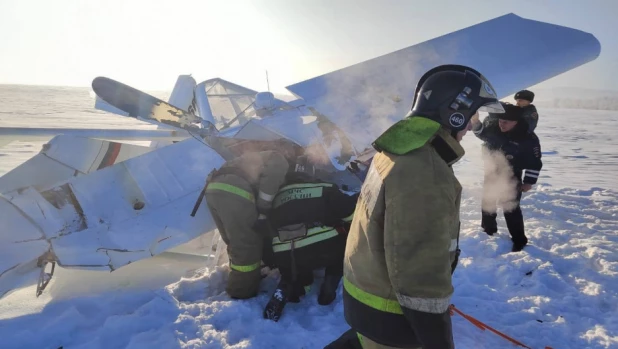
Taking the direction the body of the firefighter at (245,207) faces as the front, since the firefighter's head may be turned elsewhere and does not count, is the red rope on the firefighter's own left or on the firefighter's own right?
on the firefighter's own right

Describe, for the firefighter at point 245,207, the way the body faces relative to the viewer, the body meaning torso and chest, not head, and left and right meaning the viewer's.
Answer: facing away from the viewer and to the right of the viewer

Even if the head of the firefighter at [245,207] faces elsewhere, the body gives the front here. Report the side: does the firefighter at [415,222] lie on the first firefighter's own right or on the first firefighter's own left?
on the first firefighter's own right
